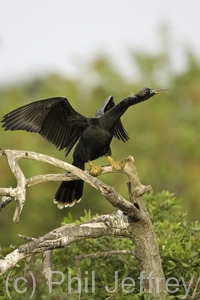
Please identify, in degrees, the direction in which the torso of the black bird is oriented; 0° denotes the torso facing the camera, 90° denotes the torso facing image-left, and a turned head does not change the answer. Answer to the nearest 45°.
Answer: approximately 315°
